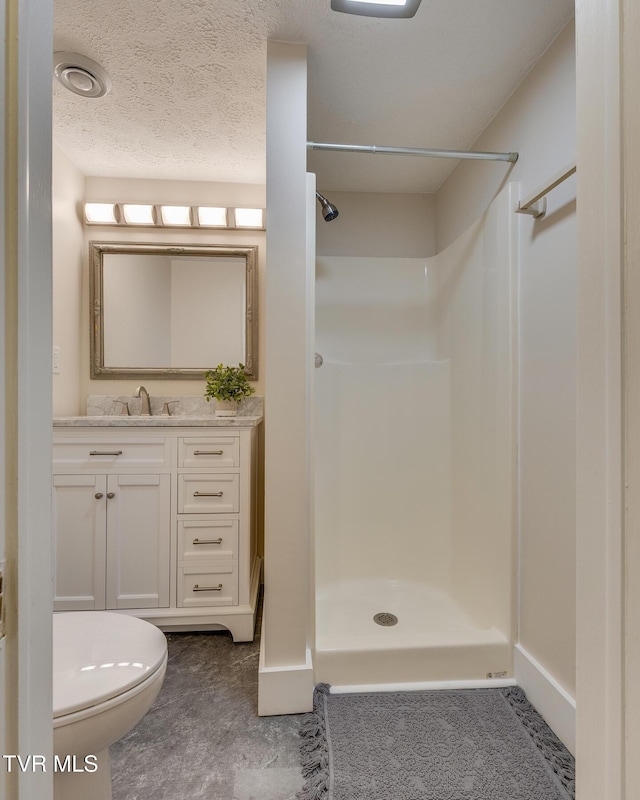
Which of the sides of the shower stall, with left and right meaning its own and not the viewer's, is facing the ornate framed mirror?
right

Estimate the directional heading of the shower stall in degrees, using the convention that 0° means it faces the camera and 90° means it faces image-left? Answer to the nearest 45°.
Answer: approximately 0°

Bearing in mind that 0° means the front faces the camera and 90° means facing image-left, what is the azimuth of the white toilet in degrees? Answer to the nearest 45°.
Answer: approximately 270°

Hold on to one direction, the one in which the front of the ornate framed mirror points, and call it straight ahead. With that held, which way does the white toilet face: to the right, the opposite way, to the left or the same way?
to the left
